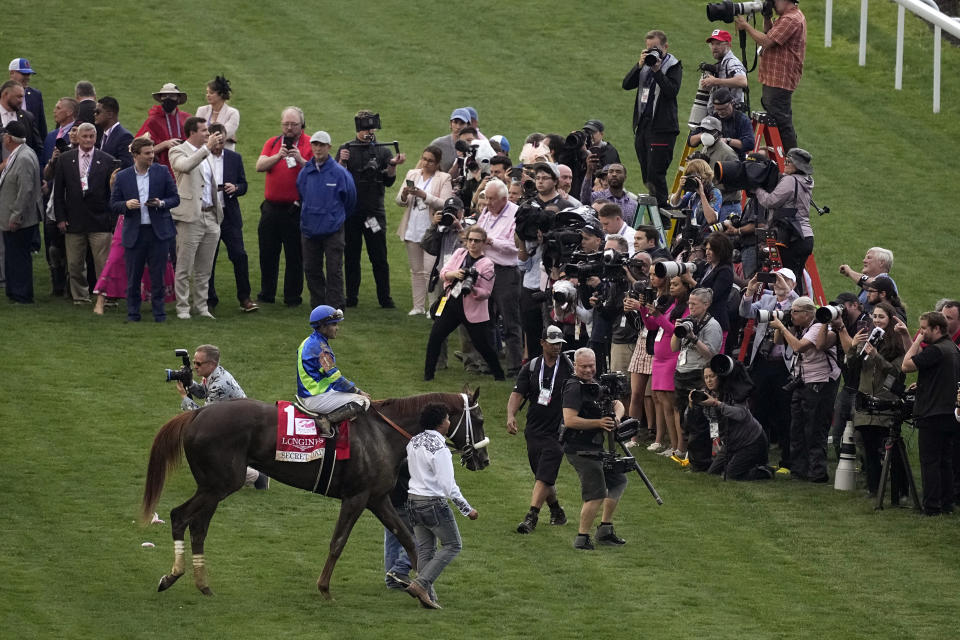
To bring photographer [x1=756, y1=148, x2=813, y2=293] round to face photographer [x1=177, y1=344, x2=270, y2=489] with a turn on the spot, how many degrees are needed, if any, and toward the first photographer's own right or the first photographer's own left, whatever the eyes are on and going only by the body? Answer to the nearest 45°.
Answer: approximately 45° to the first photographer's own left

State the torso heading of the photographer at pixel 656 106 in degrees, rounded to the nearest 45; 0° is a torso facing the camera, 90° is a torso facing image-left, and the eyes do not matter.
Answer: approximately 45°

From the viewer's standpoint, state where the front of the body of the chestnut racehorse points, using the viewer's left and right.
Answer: facing to the right of the viewer

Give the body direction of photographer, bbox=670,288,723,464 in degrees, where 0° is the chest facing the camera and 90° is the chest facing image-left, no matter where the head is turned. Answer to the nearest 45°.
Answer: approximately 45°

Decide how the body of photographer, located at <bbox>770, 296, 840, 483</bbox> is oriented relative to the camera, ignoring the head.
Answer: to the viewer's left

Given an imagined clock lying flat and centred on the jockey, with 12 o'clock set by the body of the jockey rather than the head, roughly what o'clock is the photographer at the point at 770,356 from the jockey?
The photographer is roughly at 11 o'clock from the jockey.

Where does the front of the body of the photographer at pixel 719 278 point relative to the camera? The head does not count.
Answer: to the viewer's left

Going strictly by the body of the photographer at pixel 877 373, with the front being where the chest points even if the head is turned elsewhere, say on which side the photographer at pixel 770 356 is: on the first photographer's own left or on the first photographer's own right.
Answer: on the first photographer's own right

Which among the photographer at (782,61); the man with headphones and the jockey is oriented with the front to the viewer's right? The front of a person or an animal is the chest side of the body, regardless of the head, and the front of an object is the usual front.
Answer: the jockey

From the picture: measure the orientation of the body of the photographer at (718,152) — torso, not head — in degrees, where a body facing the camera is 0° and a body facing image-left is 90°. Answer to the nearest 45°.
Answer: approximately 45°

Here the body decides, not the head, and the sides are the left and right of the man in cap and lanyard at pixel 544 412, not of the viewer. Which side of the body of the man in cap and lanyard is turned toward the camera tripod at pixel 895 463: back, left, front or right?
left

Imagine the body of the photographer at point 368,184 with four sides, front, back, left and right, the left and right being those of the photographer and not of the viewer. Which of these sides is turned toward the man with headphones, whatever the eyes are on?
right
